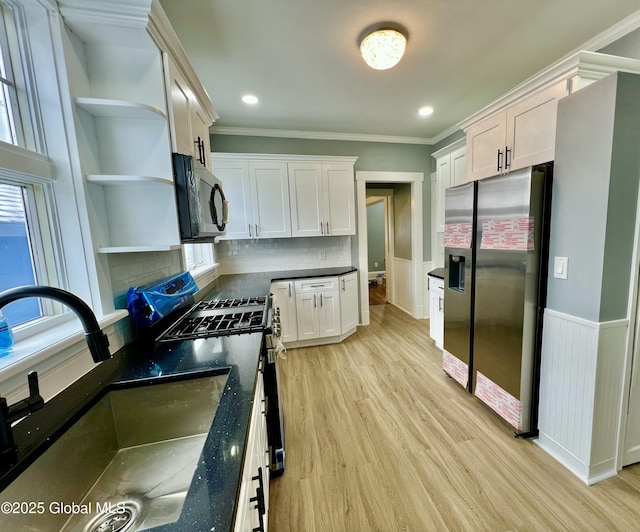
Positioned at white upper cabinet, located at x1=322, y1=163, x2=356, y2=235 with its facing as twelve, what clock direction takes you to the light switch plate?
The light switch plate is roughly at 11 o'clock from the white upper cabinet.

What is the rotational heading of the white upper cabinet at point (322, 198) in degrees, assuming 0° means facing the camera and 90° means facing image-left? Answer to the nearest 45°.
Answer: approximately 0°

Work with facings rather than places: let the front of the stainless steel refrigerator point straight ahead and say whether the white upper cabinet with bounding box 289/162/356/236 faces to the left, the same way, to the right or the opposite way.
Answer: to the left

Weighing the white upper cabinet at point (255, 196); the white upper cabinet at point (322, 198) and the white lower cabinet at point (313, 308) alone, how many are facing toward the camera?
3

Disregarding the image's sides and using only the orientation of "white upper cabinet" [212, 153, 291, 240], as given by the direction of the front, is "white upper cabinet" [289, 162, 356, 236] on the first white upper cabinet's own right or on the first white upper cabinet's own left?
on the first white upper cabinet's own left

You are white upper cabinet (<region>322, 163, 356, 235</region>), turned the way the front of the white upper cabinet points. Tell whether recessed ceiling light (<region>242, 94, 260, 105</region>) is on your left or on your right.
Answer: on your right

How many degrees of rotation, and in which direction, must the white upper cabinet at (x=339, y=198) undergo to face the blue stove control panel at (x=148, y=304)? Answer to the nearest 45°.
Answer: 0° — it already faces it

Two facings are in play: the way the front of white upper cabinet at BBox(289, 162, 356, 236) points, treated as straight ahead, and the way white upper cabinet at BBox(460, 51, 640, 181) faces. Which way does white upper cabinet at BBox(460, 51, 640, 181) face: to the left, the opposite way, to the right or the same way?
to the right

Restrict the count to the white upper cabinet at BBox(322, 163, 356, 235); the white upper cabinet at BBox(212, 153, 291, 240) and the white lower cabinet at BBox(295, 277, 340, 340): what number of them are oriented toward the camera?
3

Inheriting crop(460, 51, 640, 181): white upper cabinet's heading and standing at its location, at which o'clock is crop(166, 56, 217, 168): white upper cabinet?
crop(166, 56, 217, 168): white upper cabinet is roughly at 12 o'clock from crop(460, 51, 640, 181): white upper cabinet.

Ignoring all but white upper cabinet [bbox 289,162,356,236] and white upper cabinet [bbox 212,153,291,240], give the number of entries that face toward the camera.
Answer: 2

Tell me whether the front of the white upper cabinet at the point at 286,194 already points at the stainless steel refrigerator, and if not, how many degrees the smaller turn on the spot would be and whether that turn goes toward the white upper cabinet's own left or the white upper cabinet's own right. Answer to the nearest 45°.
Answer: approximately 45° to the white upper cabinet's own left

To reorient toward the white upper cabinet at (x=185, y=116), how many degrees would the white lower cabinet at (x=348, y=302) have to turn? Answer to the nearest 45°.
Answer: approximately 90° to its right

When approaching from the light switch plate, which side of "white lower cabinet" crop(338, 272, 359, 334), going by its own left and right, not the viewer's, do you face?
front

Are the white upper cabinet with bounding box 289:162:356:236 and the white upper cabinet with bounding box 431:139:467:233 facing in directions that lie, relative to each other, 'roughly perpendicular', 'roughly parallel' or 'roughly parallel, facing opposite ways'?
roughly perpendicular
